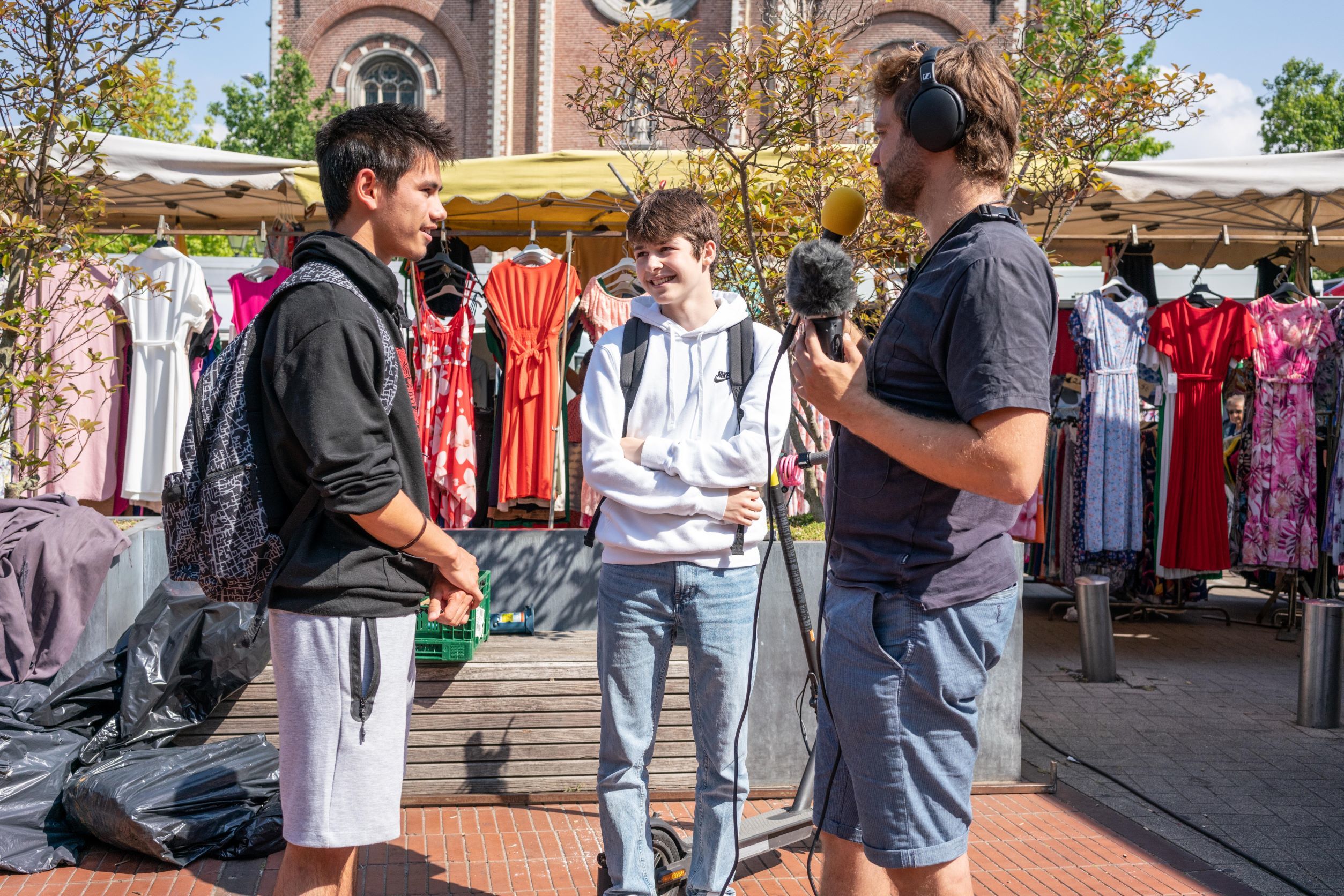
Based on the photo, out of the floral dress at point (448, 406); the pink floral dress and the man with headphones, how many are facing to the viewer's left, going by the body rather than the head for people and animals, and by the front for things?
1

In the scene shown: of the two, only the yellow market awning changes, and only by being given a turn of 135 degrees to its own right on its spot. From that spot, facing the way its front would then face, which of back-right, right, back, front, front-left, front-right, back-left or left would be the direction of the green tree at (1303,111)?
right

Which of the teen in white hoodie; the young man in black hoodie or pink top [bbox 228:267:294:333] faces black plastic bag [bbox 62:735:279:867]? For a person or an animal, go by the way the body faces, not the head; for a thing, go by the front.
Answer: the pink top

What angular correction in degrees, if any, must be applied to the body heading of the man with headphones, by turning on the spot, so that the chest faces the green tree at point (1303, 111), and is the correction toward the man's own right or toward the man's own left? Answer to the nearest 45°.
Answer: approximately 90° to the man's own right

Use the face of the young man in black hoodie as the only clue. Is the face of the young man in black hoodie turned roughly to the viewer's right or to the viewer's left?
to the viewer's right

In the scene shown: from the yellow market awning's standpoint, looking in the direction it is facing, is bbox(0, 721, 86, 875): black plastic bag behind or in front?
in front

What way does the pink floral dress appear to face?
toward the camera

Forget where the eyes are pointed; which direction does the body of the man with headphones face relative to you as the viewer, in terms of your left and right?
facing to the left of the viewer

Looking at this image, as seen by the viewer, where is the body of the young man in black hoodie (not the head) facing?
to the viewer's right

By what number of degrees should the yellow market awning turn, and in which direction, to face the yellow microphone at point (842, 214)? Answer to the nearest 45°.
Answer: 0° — it already faces it

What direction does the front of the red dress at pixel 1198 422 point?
toward the camera

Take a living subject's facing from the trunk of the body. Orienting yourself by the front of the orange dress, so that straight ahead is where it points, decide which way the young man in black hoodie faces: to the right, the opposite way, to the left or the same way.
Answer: to the left

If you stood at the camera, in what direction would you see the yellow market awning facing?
facing the viewer

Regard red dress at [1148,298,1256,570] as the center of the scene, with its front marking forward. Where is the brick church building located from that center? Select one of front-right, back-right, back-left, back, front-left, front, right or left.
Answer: back-right

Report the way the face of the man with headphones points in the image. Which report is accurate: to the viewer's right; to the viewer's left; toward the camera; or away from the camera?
to the viewer's left

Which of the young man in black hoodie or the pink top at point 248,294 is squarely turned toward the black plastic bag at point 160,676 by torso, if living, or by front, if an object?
the pink top

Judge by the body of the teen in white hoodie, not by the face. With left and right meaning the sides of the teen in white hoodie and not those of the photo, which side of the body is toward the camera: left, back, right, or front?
front
